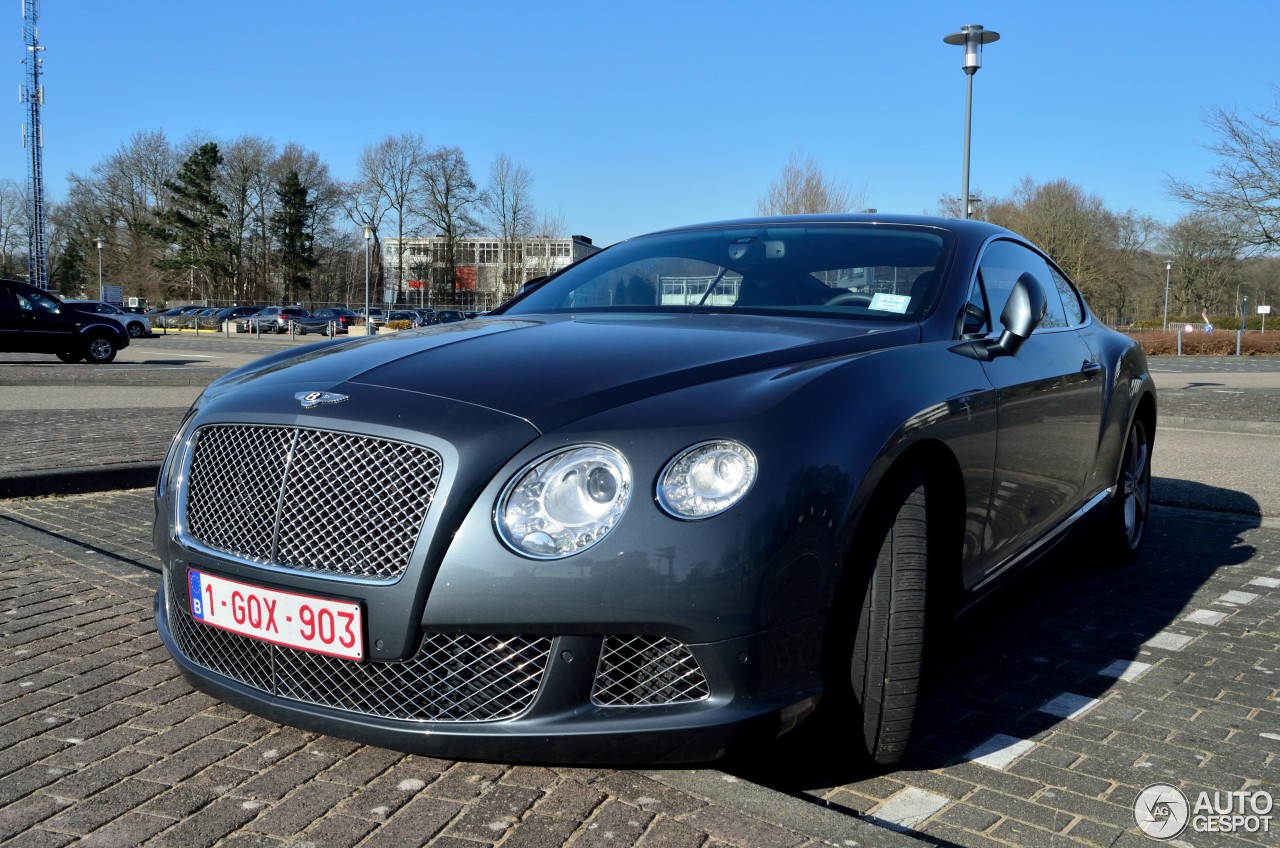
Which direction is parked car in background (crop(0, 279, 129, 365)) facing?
to the viewer's right

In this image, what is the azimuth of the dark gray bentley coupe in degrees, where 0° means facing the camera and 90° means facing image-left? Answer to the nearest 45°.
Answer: approximately 45°

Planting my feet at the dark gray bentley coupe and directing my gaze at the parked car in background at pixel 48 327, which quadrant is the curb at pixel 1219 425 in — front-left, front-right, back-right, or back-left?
front-right

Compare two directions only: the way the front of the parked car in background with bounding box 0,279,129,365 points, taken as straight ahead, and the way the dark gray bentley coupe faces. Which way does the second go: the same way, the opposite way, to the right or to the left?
the opposite way

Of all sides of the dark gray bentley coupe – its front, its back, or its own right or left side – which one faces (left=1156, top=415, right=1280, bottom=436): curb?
back

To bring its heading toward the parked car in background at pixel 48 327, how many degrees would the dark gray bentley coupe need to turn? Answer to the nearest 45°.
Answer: approximately 90° to its right
